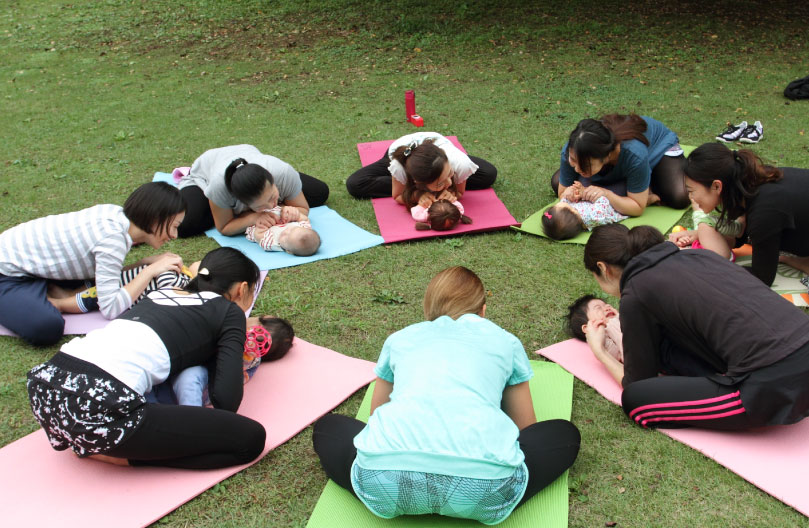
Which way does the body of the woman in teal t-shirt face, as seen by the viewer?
away from the camera

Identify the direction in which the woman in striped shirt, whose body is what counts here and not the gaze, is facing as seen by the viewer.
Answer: to the viewer's right

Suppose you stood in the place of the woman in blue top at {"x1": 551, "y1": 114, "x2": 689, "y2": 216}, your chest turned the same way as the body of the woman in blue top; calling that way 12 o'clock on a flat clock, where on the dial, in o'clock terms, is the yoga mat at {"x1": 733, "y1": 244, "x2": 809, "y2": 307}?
The yoga mat is roughly at 9 o'clock from the woman in blue top.

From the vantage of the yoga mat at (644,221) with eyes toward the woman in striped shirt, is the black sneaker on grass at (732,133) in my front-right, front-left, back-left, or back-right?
back-right

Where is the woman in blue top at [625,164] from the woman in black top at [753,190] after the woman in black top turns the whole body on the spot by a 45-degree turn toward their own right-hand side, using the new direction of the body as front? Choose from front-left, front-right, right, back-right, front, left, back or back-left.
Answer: front

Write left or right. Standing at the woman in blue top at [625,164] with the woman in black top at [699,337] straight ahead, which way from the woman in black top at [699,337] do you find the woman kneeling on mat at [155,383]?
right

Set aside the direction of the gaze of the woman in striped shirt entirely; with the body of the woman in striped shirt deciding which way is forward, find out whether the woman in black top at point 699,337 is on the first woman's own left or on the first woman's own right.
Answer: on the first woman's own right

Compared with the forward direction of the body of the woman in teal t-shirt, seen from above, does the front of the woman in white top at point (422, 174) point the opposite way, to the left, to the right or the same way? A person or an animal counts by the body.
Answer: the opposite way

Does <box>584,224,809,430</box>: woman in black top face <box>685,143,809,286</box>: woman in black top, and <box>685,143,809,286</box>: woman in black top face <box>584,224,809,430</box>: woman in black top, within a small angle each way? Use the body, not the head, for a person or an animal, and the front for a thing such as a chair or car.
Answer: no

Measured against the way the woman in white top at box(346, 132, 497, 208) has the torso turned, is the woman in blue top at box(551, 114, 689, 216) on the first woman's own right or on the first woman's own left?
on the first woman's own left

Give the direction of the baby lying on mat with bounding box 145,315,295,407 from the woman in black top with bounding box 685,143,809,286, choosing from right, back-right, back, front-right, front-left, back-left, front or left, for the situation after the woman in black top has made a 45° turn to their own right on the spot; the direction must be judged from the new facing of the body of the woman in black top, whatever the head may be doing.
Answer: left

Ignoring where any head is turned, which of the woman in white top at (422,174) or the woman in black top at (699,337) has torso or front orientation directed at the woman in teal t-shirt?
the woman in white top

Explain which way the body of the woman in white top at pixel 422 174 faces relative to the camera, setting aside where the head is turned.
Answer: toward the camera

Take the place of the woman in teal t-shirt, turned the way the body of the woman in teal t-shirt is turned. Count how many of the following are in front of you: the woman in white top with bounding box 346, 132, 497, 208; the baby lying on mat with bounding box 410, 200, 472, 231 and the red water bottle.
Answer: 3

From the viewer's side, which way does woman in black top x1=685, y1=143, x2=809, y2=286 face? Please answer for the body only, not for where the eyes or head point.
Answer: to the viewer's left

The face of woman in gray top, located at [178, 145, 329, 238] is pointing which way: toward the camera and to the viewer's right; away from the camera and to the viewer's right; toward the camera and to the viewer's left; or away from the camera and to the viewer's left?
toward the camera and to the viewer's right

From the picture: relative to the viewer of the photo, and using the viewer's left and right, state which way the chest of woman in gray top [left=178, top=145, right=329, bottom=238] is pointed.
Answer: facing the viewer and to the right of the viewer

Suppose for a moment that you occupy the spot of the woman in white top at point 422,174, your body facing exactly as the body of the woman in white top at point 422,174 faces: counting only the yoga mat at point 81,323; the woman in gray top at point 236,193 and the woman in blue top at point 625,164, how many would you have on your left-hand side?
1

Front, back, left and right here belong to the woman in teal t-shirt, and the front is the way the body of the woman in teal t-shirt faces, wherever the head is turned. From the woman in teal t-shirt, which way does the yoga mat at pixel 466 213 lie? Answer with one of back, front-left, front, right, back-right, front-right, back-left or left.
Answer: front
